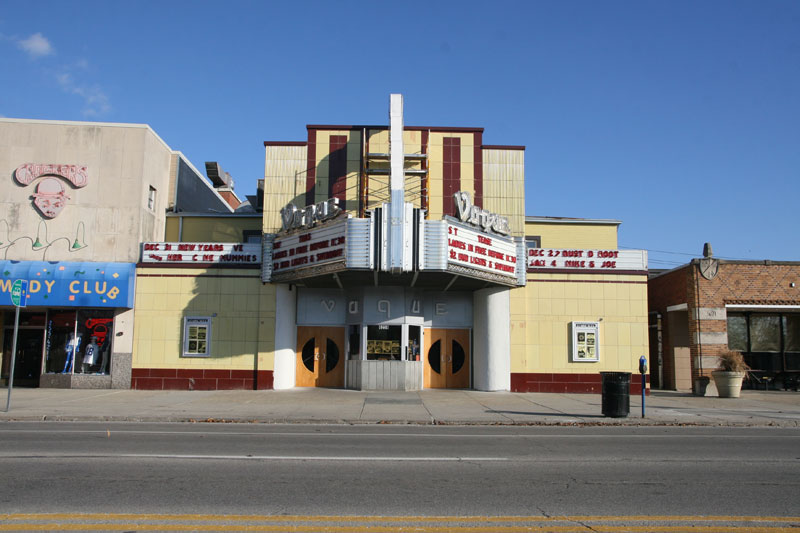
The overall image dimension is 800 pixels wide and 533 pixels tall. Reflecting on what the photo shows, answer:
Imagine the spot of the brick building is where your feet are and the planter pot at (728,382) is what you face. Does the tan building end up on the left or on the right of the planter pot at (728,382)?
right

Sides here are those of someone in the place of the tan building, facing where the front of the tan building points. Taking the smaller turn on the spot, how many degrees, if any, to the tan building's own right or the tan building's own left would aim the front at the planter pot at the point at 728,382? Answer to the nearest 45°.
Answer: approximately 45° to the tan building's own left

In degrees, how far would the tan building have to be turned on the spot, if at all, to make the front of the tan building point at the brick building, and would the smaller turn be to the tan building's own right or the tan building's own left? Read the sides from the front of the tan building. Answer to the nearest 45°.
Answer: approximately 90° to the tan building's own left

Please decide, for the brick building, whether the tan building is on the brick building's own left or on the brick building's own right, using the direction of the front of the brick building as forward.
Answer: on the brick building's own right

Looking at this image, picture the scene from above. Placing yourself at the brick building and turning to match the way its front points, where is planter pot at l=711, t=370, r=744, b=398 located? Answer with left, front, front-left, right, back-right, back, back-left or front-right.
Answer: front

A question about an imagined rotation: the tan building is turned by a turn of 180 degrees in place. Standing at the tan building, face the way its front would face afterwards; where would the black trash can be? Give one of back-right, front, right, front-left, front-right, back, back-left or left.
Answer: back-right

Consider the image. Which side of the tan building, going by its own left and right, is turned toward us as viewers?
front

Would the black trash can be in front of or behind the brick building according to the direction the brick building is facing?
in front

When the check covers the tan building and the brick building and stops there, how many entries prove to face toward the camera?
2

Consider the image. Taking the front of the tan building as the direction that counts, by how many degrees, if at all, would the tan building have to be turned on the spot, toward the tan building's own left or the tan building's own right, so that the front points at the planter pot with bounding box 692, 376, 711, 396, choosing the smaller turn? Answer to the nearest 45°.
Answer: approximately 90° to the tan building's own left

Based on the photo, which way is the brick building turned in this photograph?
toward the camera
